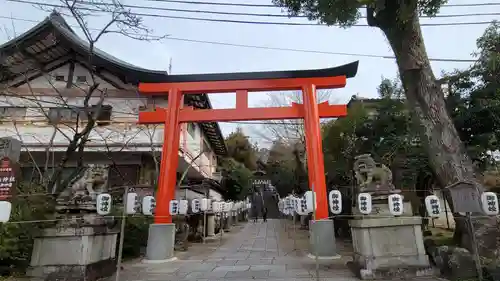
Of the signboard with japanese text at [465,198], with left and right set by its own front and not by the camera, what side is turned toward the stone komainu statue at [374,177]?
right

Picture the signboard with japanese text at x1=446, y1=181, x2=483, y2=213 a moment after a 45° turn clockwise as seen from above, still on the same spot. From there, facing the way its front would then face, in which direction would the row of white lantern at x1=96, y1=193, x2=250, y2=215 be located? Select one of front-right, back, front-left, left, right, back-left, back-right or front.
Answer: front-right

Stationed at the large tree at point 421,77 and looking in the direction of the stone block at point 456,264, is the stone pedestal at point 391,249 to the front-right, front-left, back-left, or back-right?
front-right

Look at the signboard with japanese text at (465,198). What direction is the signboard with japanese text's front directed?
toward the camera

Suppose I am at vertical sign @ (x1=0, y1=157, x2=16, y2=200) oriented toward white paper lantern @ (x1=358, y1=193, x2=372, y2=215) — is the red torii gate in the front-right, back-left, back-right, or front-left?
front-left

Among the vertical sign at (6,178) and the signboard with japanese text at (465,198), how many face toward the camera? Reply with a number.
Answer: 2

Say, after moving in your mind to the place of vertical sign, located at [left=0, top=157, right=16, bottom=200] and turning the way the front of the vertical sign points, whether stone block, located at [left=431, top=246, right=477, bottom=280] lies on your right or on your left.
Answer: on your left

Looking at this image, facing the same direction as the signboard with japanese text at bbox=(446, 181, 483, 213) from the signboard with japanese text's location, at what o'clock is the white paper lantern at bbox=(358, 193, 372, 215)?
The white paper lantern is roughly at 3 o'clock from the signboard with japanese text.
